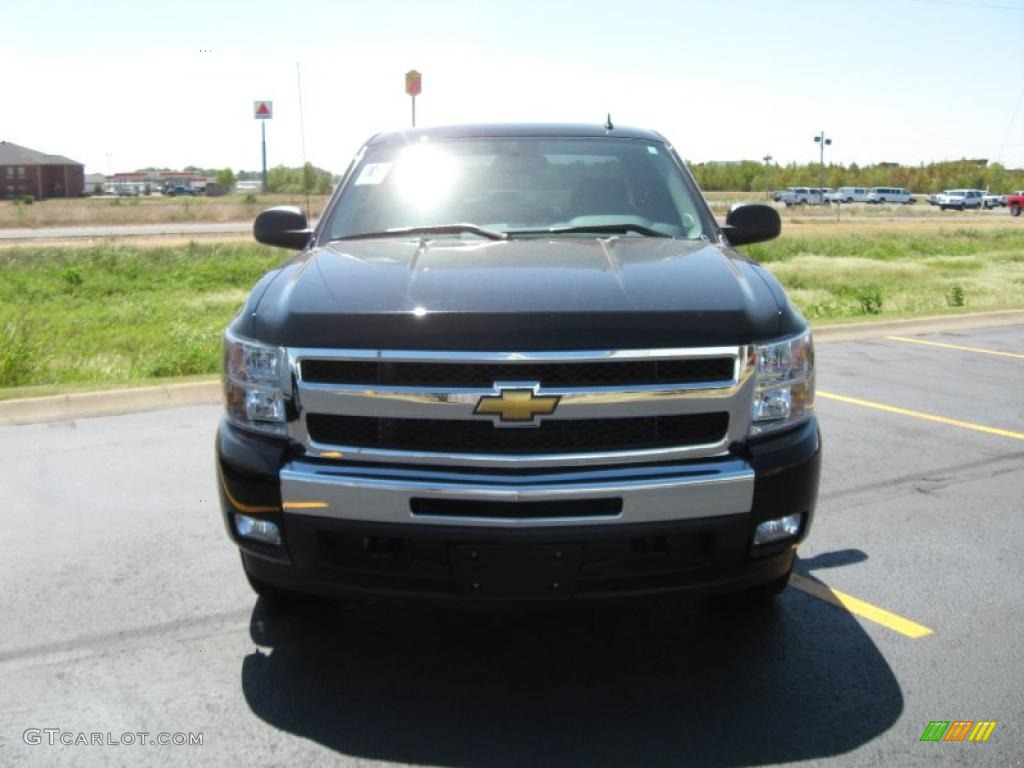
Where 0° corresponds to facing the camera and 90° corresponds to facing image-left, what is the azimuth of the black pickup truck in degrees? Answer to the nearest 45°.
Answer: approximately 0°

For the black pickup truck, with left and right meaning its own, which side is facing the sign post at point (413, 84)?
back
